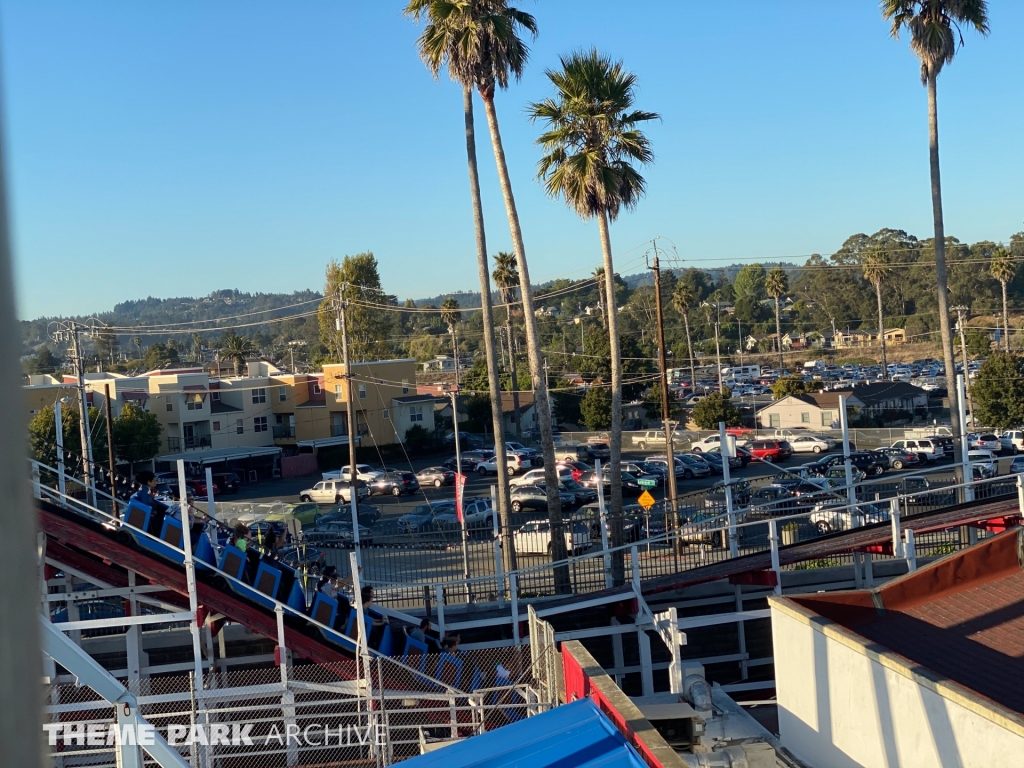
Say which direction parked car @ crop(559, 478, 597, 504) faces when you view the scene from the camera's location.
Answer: facing the viewer and to the right of the viewer

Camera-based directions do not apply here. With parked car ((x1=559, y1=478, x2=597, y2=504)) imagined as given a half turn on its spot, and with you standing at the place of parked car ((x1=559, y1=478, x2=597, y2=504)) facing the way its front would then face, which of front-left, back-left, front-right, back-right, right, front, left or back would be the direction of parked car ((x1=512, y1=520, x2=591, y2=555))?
back-left

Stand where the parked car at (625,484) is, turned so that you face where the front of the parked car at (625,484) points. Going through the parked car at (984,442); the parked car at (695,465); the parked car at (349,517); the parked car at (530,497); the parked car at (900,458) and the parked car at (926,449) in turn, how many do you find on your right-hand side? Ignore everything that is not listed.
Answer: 2

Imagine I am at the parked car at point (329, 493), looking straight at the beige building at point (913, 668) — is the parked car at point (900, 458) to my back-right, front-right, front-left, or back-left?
front-left

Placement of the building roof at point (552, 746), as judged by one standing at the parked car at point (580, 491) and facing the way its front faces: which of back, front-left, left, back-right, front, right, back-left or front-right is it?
front-right
